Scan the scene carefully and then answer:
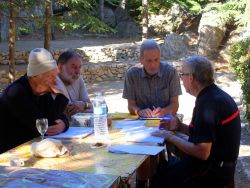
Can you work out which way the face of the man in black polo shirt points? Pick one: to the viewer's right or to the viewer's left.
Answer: to the viewer's left

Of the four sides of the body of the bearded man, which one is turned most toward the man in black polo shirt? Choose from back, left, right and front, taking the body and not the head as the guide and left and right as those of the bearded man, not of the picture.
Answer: front

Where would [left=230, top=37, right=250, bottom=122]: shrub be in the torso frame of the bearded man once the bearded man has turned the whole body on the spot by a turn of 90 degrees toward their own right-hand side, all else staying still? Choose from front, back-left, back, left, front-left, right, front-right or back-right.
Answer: back

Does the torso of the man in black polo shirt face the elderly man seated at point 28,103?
yes

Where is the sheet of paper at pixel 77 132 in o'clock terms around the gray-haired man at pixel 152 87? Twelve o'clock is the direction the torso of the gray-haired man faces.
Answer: The sheet of paper is roughly at 1 o'clock from the gray-haired man.

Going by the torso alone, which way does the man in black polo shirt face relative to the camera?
to the viewer's left

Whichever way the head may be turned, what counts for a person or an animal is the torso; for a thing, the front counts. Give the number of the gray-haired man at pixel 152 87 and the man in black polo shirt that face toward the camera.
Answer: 1

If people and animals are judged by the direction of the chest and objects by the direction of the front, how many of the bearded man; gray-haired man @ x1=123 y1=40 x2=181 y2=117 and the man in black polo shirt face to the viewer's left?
1

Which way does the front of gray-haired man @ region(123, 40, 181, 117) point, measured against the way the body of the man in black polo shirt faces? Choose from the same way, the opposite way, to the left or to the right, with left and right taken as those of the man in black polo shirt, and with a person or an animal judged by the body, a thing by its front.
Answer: to the left

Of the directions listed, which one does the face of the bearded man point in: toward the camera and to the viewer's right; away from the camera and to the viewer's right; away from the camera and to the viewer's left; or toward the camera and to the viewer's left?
toward the camera and to the viewer's right

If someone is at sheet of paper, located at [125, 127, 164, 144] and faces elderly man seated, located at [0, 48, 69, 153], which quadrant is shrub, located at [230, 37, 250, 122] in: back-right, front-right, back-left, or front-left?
back-right

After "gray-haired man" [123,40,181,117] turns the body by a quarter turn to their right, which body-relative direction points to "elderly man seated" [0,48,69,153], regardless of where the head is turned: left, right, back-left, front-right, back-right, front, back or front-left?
front-left

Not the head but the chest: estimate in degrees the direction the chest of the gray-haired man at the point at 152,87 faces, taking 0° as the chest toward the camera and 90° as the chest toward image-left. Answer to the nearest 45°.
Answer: approximately 0°

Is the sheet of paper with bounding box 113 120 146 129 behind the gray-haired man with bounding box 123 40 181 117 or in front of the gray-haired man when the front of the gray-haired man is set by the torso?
in front

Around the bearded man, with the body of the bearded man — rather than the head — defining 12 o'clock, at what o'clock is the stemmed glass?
The stemmed glass is roughly at 2 o'clock from the bearded man.
